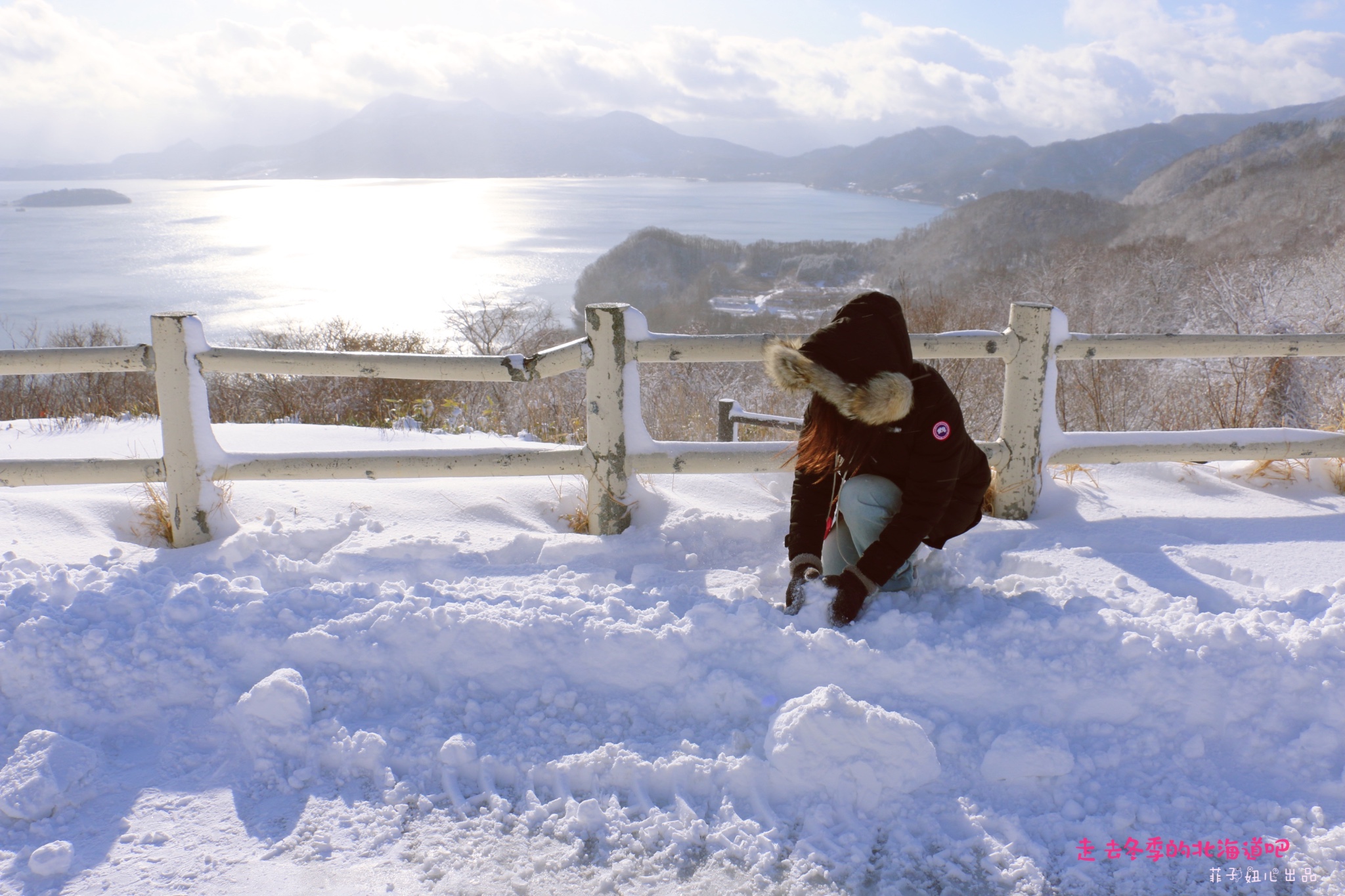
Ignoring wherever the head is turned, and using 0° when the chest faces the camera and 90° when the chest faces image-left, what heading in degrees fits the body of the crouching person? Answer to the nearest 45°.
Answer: approximately 45°

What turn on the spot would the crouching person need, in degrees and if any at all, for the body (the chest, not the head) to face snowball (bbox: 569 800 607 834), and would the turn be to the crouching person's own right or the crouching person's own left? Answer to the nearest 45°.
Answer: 0° — they already face it

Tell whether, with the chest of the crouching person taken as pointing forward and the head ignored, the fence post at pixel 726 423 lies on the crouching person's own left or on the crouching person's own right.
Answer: on the crouching person's own right

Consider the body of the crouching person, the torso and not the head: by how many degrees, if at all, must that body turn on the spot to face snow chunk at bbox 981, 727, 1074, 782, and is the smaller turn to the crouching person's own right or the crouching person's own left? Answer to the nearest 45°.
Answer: approximately 90° to the crouching person's own left

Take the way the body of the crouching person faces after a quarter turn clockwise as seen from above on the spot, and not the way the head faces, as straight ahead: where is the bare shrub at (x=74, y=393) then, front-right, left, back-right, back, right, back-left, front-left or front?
front

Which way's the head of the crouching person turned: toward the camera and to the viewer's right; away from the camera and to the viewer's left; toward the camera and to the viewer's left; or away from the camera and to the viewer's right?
toward the camera and to the viewer's left

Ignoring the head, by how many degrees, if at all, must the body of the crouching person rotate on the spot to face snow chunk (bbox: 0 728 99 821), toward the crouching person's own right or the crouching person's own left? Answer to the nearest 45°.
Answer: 0° — they already face it

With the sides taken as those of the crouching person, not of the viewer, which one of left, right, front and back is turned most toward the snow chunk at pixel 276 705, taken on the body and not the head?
front

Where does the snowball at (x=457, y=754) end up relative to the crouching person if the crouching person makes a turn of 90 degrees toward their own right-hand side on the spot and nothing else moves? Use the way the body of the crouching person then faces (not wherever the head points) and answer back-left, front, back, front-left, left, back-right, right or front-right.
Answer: left

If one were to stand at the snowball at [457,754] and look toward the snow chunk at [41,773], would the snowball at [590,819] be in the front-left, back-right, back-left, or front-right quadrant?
back-left
